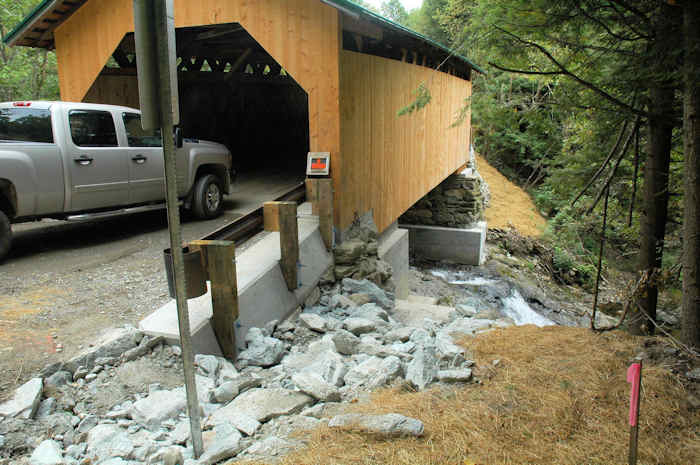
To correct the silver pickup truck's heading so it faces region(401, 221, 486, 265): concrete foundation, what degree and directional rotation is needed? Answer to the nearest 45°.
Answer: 0° — it already faces it

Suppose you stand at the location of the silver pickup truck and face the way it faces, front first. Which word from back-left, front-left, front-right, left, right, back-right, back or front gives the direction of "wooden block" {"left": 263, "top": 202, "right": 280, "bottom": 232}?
right

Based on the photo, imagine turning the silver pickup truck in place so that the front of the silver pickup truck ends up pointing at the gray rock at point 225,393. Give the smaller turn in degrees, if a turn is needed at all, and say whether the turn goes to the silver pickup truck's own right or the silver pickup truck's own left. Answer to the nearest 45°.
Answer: approximately 135° to the silver pickup truck's own right

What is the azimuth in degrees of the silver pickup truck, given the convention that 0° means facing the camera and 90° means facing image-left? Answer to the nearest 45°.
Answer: approximately 225°

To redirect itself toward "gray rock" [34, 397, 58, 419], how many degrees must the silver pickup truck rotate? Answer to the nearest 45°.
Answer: approximately 135° to its right

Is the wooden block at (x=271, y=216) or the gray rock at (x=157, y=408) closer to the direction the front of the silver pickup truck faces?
the wooden block

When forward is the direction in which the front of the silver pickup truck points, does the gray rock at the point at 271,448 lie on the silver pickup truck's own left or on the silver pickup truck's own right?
on the silver pickup truck's own right

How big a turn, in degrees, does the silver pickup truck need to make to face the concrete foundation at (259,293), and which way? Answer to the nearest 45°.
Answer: approximately 90° to its right

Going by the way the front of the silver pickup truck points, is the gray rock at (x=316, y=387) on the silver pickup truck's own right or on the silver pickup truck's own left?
on the silver pickup truck's own right

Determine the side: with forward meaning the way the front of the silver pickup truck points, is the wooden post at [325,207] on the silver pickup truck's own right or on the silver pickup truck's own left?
on the silver pickup truck's own right

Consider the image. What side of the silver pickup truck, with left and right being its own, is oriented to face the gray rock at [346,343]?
right

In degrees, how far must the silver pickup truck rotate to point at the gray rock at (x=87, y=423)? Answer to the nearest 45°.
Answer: approximately 135° to its right

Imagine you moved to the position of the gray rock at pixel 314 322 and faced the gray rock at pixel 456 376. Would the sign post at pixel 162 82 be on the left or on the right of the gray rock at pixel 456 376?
right

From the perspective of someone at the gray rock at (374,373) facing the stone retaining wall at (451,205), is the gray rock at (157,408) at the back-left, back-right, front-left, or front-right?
back-left

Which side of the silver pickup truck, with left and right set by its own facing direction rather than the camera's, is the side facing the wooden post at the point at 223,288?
right

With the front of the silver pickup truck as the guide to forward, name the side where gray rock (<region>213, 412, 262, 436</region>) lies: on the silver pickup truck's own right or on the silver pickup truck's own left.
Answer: on the silver pickup truck's own right
